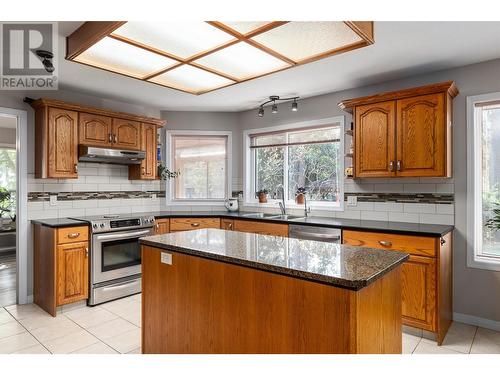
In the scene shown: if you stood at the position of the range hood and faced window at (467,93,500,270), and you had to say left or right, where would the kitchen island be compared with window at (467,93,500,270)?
right

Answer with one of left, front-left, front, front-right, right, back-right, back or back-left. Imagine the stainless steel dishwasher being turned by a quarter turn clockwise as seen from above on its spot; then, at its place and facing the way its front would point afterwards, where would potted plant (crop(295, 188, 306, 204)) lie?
front-right

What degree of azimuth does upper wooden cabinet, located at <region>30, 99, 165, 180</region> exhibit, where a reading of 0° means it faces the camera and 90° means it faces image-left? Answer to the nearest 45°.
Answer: approximately 315°

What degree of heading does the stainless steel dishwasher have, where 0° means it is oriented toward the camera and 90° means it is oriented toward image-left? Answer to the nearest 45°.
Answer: approximately 45°

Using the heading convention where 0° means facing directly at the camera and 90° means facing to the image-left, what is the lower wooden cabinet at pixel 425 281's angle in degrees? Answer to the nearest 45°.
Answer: approximately 45°

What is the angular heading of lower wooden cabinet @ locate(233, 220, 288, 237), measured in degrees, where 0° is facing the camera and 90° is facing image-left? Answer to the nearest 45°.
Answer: approximately 45°
